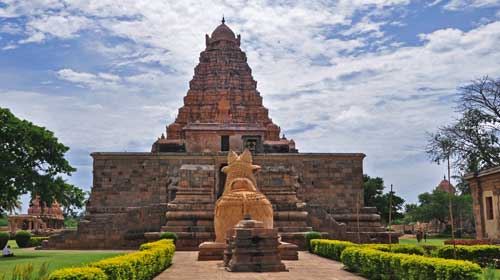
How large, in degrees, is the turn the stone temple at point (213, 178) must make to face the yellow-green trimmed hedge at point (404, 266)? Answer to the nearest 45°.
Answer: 0° — it already faces it

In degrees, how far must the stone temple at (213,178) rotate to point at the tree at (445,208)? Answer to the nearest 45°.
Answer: approximately 135° to its left

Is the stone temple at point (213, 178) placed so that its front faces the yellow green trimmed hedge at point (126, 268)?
yes

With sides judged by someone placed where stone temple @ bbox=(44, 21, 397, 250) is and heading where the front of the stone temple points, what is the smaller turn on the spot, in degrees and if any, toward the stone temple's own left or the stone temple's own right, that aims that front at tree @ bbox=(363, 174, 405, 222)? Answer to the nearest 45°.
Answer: approximately 135° to the stone temple's own left

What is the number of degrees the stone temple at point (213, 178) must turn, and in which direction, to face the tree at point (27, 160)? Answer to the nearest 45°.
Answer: approximately 45° to its right

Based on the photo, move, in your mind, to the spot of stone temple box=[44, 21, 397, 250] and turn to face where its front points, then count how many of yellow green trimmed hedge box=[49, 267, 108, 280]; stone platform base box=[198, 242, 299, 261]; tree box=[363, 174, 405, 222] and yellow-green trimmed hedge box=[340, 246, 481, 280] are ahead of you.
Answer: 3

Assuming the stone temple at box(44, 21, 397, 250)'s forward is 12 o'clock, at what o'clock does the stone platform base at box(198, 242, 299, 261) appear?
The stone platform base is roughly at 12 o'clock from the stone temple.

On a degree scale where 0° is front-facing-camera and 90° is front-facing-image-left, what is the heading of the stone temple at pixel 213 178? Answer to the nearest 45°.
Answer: approximately 0°

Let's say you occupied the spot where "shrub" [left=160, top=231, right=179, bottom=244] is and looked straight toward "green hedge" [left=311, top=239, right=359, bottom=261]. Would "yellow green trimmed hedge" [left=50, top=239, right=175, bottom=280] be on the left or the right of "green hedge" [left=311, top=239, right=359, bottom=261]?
right

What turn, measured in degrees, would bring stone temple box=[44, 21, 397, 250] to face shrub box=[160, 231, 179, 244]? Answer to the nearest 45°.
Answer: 0° — it already faces it

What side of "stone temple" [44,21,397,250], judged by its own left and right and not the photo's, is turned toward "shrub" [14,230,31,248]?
right
